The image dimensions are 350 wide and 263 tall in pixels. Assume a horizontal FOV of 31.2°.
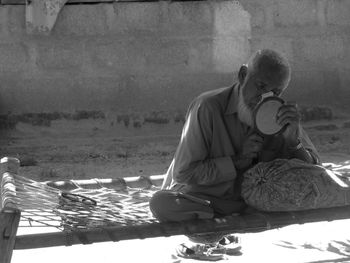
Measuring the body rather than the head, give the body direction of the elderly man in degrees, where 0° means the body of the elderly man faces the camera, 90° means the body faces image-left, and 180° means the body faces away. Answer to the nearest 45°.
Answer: approximately 315°
